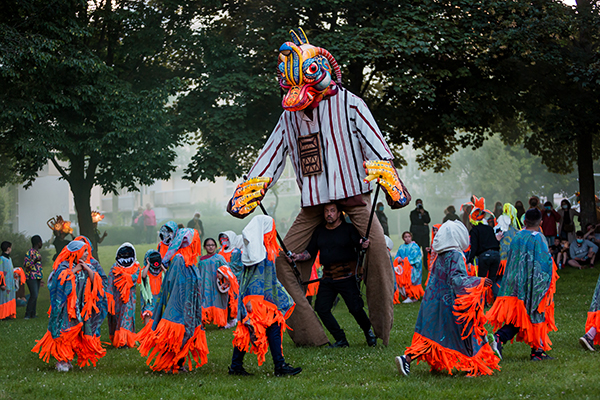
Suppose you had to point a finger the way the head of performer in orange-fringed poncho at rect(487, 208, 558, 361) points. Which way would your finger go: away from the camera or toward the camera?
away from the camera

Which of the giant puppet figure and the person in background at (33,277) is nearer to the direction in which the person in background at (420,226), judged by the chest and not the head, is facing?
the giant puppet figure

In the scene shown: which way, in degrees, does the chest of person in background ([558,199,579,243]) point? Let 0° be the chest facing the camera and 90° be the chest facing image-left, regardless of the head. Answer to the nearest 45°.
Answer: approximately 0°

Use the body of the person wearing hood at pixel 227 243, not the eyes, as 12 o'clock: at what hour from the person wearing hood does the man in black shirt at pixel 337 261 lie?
The man in black shirt is roughly at 10 o'clock from the person wearing hood.
